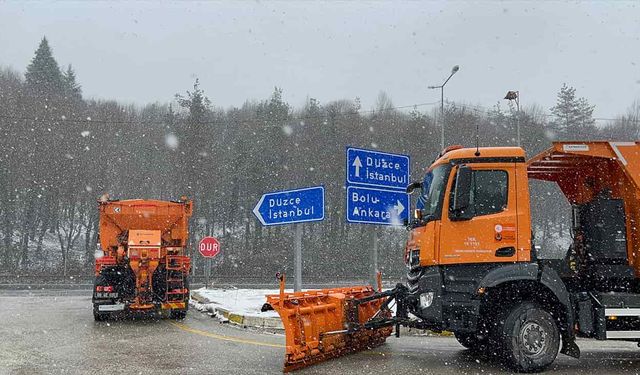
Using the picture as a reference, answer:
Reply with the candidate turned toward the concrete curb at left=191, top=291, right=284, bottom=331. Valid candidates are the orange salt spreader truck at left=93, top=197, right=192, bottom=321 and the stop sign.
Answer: the stop sign

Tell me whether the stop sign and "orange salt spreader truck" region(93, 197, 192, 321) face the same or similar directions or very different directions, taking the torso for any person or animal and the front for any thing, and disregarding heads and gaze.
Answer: very different directions

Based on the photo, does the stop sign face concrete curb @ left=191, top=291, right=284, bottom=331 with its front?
yes

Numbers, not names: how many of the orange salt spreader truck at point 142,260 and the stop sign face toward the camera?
1

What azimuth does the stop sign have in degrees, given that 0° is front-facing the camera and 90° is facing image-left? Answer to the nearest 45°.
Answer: approximately 0°

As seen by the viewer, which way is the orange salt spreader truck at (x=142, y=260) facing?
away from the camera

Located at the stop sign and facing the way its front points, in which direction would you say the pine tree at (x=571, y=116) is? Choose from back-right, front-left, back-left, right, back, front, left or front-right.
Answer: back-left
